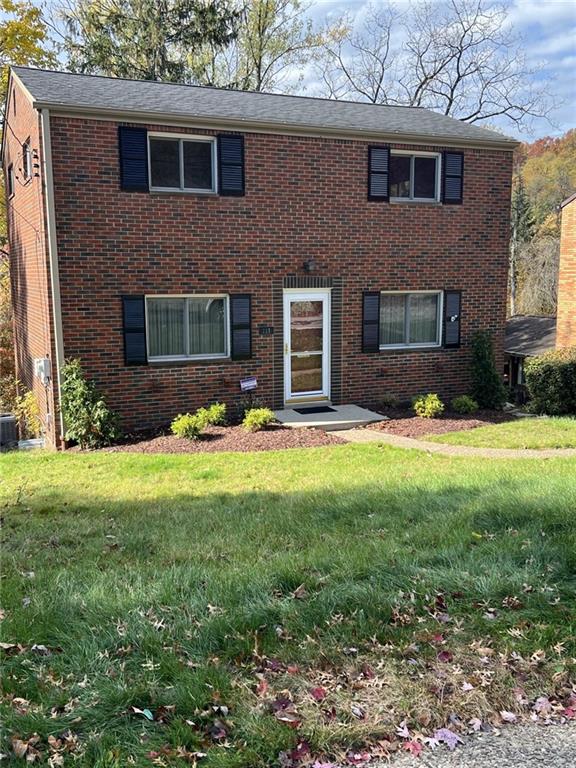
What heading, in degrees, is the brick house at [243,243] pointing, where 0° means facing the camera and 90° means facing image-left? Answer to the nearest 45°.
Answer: approximately 0°

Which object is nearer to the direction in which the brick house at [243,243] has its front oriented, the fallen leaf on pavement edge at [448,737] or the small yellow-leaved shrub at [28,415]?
the fallen leaf on pavement edge

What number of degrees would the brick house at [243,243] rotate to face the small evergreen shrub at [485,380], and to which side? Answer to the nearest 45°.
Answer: approximately 90° to its left

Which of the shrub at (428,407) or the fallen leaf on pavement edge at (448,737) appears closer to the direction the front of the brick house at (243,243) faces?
the fallen leaf on pavement edge

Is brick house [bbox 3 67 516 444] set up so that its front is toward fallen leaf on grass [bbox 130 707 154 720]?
yes

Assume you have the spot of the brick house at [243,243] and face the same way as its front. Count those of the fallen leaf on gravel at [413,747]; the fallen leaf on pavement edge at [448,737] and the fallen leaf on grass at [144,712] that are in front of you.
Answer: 3

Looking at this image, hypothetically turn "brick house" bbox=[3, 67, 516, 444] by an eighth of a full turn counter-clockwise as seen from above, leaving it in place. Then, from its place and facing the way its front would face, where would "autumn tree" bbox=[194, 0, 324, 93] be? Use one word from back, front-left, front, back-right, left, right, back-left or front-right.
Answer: back-left

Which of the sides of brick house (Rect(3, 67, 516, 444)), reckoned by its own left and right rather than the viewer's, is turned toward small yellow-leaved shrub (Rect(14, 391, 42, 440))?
right

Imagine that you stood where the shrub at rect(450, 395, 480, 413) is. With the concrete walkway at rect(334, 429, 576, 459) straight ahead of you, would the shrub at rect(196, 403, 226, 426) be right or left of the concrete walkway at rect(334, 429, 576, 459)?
right
